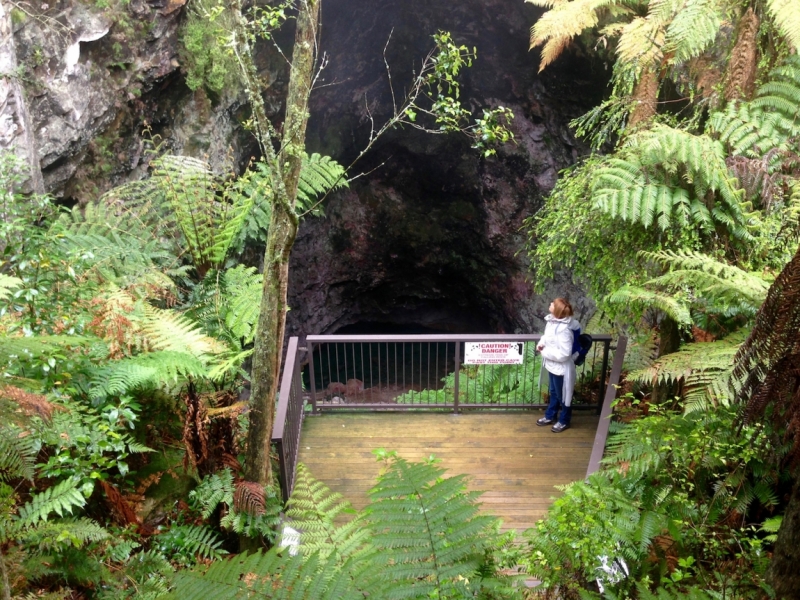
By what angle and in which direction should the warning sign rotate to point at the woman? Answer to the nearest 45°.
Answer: approximately 45° to its left

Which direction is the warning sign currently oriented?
toward the camera

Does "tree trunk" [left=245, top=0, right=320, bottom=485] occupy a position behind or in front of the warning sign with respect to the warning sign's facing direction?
in front

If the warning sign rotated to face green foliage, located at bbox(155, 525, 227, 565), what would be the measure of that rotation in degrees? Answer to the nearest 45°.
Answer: approximately 45° to its right

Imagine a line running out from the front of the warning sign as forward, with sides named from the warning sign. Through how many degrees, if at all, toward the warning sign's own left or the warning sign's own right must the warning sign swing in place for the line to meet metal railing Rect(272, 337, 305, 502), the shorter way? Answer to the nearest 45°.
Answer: approximately 45° to the warning sign's own right
